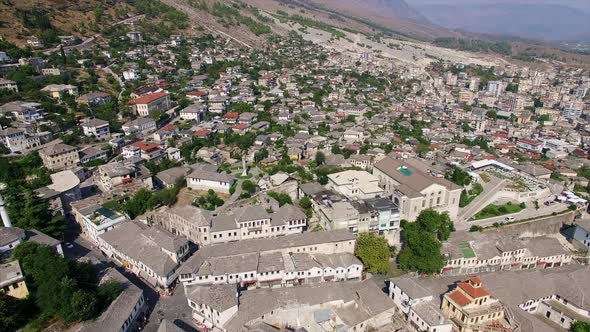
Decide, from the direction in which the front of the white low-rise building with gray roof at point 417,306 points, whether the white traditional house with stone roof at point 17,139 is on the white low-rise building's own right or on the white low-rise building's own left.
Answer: on the white low-rise building's own right

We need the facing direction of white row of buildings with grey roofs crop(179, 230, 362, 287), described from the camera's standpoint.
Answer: facing the viewer

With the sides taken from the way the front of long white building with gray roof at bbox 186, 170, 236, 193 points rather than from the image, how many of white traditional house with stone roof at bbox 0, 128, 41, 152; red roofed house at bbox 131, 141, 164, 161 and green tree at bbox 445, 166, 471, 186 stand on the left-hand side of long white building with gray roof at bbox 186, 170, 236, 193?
1

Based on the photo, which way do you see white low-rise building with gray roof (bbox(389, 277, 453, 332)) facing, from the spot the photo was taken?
facing the viewer and to the left of the viewer

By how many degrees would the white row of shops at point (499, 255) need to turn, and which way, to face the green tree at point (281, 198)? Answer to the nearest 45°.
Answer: approximately 90° to its right

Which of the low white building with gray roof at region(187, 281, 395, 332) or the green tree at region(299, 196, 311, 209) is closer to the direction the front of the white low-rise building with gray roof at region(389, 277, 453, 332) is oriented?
the low white building with gray roof

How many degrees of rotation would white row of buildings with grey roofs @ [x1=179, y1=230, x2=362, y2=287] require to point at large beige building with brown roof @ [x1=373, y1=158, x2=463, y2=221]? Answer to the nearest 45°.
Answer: approximately 135° to its left

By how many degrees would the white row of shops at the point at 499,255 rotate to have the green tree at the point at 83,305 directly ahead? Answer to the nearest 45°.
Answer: approximately 45° to its right

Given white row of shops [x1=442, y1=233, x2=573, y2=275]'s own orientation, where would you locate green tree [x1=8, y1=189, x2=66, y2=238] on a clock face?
The green tree is roughly at 2 o'clock from the white row of shops.

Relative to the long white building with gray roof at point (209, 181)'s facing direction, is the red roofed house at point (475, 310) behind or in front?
in front

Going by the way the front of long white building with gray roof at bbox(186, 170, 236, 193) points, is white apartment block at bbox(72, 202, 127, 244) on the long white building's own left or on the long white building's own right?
on the long white building's own right

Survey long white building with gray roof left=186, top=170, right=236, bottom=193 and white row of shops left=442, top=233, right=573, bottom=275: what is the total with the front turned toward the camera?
2

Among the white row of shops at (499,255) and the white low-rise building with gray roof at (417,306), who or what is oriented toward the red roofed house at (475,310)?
the white row of shops at (499,255)

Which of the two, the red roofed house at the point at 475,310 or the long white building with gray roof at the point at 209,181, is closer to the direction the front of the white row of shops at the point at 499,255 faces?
the red roofed house

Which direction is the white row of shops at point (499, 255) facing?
toward the camera

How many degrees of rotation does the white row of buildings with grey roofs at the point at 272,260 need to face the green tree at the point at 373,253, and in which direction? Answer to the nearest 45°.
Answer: approximately 90° to its left

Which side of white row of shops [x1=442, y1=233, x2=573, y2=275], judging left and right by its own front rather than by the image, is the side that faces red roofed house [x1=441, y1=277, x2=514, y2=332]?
front

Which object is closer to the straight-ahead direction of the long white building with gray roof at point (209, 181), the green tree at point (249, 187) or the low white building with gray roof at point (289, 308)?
the low white building with gray roof

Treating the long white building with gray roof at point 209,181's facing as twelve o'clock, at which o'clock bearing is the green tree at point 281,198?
The green tree is roughly at 10 o'clock from the long white building with gray roof.

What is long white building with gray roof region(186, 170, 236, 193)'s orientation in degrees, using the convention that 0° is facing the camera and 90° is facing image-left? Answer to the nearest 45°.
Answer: approximately 0°

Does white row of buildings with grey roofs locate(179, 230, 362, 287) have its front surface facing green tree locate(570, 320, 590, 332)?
no

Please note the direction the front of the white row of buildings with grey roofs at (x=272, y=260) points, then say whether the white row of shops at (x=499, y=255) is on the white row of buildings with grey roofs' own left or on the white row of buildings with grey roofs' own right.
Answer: on the white row of buildings with grey roofs' own left

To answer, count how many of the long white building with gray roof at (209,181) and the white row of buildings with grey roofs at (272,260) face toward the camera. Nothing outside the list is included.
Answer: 2
